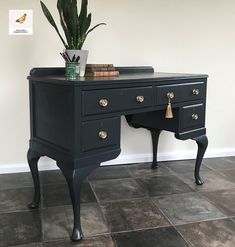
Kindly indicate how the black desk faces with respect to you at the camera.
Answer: facing the viewer and to the right of the viewer
